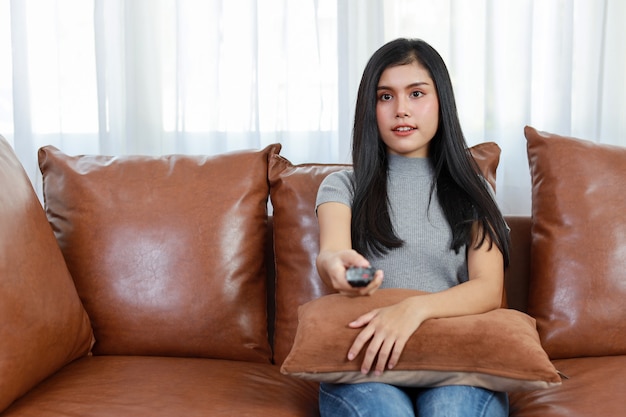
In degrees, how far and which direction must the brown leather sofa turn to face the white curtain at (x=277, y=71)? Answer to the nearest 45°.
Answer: approximately 180°

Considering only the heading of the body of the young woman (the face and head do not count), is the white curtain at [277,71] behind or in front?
behind

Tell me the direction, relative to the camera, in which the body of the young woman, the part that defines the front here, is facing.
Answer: toward the camera

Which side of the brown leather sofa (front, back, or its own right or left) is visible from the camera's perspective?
front

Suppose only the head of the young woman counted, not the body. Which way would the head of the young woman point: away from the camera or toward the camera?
toward the camera
